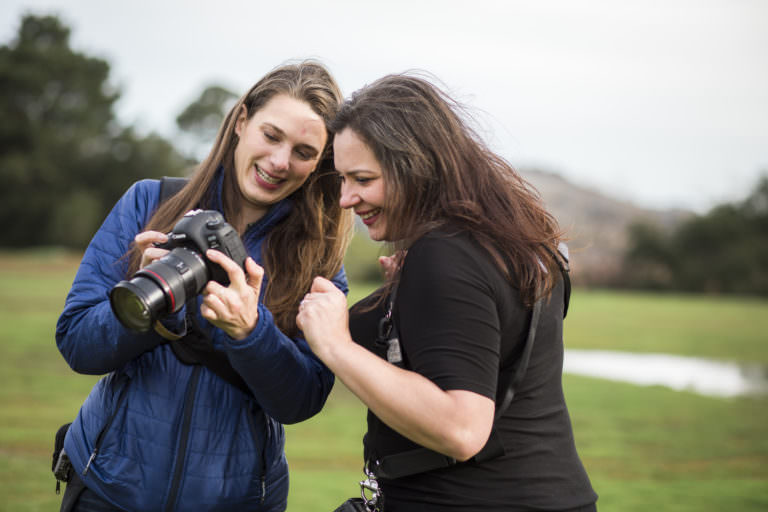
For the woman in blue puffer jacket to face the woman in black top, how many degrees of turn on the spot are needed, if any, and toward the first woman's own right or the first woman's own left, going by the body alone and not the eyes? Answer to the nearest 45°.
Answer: approximately 45° to the first woman's own left

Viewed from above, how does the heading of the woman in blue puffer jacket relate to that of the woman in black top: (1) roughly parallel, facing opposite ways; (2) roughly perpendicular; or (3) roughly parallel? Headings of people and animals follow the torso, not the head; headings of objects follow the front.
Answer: roughly perpendicular

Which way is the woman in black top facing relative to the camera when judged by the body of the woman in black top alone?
to the viewer's left

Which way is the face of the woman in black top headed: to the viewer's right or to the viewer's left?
to the viewer's left

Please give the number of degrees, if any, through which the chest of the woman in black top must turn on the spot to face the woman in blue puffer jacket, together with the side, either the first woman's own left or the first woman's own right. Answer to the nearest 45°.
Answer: approximately 45° to the first woman's own right

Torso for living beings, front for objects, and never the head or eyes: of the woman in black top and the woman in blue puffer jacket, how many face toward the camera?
1

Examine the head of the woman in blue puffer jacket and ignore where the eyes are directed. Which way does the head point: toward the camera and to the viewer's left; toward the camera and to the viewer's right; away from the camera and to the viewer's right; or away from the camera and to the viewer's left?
toward the camera and to the viewer's right

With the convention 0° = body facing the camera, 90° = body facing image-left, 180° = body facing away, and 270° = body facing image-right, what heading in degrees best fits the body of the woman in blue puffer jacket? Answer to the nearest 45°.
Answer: approximately 0°
